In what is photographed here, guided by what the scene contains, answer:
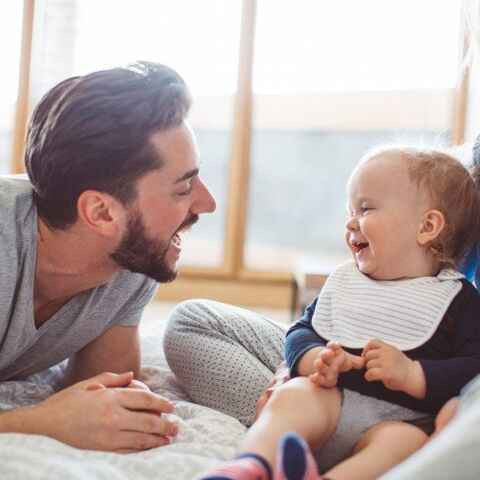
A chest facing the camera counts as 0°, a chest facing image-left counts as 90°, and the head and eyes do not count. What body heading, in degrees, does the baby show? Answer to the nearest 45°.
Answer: approximately 45°

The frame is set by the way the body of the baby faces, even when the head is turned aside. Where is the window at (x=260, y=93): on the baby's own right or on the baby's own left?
on the baby's own right
